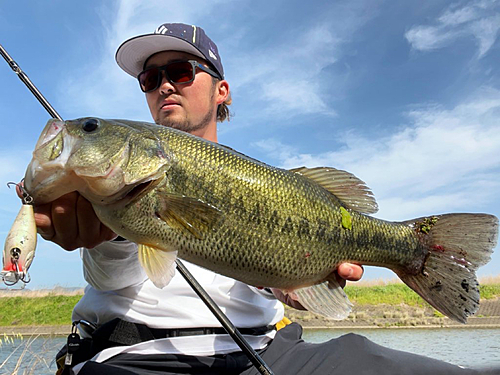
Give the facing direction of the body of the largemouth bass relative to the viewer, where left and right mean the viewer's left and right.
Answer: facing to the left of the viewer
